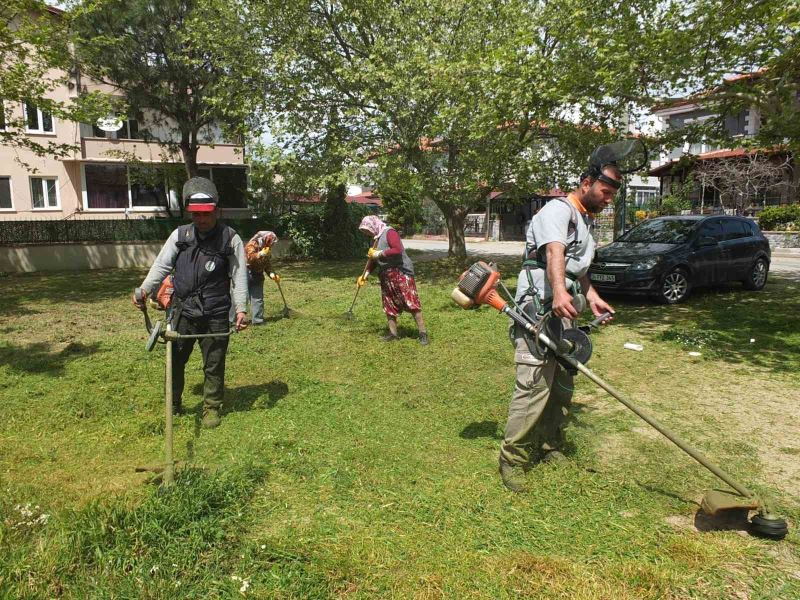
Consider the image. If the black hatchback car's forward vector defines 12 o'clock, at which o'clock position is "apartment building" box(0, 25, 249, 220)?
The apartment building is roughly at 2 o'clock from the black hatchback car.

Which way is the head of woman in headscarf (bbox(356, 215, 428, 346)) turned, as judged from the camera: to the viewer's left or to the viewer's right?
to the viewer's left

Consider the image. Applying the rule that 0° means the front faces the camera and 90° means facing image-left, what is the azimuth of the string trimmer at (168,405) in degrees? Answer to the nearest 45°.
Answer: approximately 0°

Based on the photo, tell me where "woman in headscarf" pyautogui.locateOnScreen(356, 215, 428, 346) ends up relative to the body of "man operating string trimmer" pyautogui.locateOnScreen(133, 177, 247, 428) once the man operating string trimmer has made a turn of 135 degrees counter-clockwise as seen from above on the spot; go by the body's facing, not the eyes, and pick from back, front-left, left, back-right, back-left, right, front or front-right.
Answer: front

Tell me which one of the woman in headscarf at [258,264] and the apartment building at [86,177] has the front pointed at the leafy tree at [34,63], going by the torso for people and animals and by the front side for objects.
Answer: the apartment building

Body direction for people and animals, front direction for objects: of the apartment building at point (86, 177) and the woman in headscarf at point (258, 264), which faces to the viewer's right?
the woman in headscarf

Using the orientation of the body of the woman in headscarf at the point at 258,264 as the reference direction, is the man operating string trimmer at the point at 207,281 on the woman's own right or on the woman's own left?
on the woman's own right

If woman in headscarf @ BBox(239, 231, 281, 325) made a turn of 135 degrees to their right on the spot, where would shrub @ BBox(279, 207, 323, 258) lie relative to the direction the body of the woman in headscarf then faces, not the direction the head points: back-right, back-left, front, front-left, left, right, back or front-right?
back-right

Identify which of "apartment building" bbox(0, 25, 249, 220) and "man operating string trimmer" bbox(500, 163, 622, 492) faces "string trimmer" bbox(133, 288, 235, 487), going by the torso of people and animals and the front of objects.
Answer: the apartment building

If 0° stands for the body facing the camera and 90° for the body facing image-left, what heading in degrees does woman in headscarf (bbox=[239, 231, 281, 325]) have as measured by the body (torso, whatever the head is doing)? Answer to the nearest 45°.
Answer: approximately 270°

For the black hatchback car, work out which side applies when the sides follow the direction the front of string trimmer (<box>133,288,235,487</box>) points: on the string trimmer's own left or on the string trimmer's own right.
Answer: on the string trimmer's own left

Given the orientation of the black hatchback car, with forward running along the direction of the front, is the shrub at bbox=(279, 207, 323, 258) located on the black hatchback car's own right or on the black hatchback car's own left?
on the black hatchback car's own right
